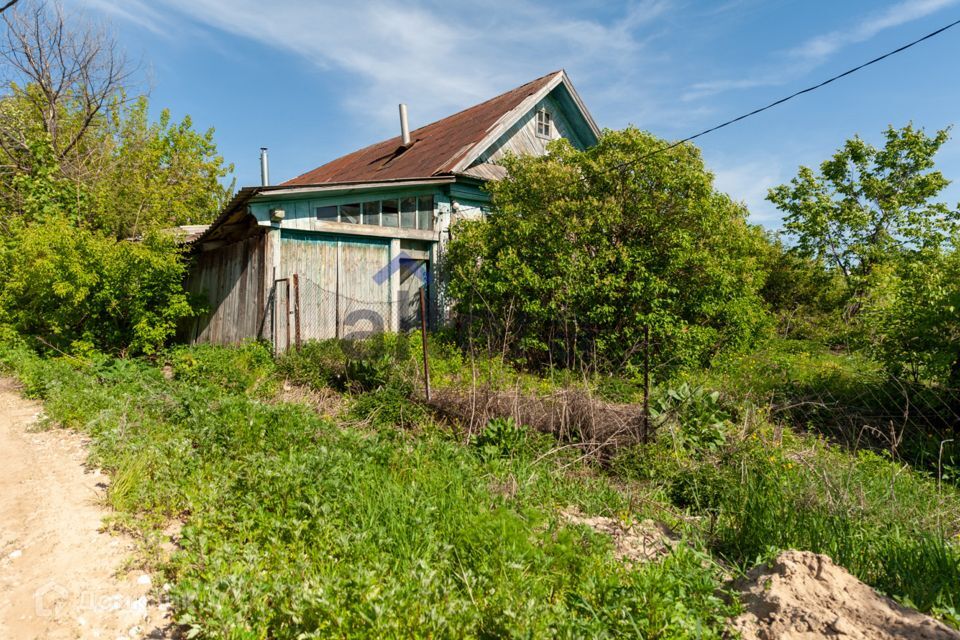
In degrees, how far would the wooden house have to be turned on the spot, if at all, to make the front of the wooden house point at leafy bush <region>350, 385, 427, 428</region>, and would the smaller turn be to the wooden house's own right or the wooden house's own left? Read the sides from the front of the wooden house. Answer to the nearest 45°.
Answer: approximately 45° to the wooden house's own right

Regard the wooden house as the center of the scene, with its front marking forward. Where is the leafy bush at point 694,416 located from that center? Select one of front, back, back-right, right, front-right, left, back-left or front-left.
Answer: front

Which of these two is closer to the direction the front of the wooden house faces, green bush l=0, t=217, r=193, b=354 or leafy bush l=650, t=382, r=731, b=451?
the leafy bush

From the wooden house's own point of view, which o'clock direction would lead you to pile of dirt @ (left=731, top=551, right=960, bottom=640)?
The pile of dirt is roughly at 1 o'clock from the wooden house.

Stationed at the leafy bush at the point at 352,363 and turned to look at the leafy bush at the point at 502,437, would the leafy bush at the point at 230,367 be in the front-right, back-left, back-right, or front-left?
back-right

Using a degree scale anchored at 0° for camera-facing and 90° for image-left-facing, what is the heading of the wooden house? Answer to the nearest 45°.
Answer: approximately 315°

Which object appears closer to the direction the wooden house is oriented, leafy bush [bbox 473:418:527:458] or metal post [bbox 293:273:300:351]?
the leafy bush

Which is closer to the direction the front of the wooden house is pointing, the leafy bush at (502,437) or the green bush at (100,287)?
the leafy bush

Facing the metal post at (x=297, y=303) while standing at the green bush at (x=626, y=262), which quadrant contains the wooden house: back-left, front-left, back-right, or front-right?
front-right

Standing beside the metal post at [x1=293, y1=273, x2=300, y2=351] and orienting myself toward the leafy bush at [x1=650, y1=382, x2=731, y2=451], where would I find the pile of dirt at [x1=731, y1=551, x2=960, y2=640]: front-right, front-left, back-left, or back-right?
front-right
